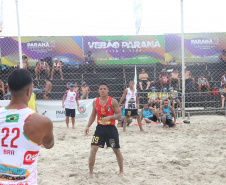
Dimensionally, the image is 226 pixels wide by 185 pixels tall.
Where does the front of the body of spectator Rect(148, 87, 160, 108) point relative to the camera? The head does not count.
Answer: toward the camera

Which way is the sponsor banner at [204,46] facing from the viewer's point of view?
toward the camera

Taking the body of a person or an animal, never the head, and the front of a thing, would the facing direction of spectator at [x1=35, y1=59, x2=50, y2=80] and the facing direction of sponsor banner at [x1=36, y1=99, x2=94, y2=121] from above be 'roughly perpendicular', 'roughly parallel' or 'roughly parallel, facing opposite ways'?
roughly parallel

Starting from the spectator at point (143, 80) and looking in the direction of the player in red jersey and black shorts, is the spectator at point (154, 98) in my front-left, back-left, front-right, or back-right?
front-left

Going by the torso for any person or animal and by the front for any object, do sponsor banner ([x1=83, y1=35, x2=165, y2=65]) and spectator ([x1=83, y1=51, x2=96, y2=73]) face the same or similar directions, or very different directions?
same or similar directions

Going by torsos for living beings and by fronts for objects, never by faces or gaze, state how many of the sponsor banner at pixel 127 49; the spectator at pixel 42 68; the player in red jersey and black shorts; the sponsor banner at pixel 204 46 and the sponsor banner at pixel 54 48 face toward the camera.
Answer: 5

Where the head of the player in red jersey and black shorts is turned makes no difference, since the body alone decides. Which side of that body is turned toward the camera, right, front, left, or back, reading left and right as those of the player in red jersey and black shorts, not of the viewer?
front

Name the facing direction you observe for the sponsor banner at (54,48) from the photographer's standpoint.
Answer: facing the viewer

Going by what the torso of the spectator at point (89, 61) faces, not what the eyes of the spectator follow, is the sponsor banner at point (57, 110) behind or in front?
in front

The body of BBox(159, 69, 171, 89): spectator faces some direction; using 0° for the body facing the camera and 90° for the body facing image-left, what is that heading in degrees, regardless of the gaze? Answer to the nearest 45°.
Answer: approximately 0°

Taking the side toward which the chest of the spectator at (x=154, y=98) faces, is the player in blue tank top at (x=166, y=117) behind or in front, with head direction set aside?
in front

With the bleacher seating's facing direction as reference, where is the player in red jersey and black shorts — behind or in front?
in front

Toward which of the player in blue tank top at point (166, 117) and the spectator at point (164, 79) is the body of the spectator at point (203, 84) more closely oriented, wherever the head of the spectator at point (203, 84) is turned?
the player in blue tank top

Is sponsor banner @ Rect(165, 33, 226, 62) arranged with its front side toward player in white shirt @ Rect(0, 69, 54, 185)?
yes
